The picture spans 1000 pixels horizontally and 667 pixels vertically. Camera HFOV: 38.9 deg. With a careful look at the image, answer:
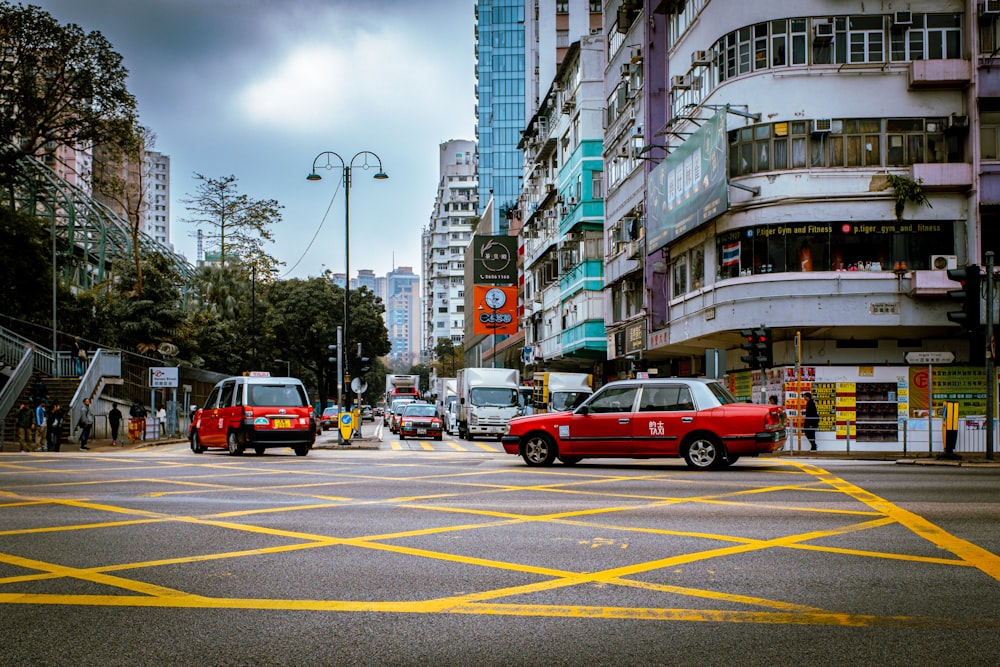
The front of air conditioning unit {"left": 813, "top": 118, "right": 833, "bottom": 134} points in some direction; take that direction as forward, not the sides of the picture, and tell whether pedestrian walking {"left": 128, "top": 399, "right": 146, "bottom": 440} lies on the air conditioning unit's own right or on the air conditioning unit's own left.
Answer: on the air conditioning unit's own right

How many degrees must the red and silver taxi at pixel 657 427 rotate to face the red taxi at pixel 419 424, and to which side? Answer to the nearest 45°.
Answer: approximately 90° to its right

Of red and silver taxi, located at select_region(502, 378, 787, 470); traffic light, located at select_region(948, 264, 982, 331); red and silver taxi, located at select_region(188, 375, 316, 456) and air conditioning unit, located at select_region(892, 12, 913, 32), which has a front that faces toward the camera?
the air conditioning unit

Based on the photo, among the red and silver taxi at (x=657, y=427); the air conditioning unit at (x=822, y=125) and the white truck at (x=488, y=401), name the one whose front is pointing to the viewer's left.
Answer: the red and silver taxi

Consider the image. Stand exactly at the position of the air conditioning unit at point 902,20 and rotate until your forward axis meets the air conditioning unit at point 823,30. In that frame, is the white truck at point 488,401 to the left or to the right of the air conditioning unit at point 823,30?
right

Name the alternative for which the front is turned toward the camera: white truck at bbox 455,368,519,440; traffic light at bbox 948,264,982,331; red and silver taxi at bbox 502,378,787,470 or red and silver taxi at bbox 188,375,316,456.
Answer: the white truck

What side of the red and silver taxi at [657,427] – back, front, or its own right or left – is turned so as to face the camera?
left

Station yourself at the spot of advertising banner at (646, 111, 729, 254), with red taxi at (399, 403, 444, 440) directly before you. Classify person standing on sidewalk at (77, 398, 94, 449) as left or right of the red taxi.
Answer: left

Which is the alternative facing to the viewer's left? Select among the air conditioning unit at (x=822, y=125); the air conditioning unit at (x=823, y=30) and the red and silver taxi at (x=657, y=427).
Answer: the red and silver taxi

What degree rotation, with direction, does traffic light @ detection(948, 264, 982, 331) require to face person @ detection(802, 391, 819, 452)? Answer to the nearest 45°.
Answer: approximately 45° to its right

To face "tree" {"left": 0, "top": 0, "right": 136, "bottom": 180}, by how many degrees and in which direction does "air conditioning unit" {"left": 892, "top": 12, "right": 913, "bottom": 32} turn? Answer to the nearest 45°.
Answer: approximately 90° to its right

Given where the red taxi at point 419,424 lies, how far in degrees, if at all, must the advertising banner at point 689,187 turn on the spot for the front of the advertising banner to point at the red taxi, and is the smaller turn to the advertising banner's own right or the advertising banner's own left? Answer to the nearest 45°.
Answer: approximately 90° to the advertising banner's own right

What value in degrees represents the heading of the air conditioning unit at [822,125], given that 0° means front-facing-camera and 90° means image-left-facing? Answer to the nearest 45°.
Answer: approximately 0°

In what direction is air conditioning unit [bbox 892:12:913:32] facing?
toward the camera

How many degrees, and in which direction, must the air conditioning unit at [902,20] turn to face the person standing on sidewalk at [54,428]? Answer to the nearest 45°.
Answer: approximately 90° to its right
